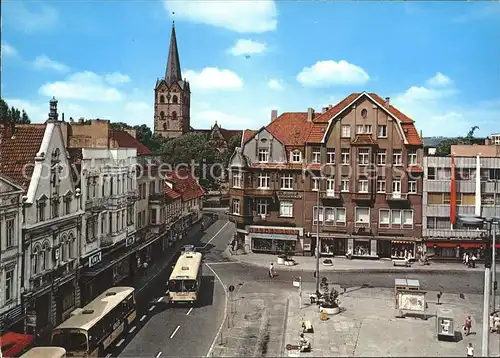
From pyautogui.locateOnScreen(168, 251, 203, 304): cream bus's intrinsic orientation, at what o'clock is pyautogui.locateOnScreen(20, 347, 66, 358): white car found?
pyautogui.locateOnScreen(20, 347, 66, 358): white car is roughly at 1 o'clock from pyautogui.locateOnScreen(168, 251, 203, 304): cream bus.

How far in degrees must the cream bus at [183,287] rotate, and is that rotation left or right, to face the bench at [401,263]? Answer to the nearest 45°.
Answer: approximately 135° to its left

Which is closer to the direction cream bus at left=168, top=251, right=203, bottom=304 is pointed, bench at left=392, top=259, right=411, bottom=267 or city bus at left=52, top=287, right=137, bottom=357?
the city bus

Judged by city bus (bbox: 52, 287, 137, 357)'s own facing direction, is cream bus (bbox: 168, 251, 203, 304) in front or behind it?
behind

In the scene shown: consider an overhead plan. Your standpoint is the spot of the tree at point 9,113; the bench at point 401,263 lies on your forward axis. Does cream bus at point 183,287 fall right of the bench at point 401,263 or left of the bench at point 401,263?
right

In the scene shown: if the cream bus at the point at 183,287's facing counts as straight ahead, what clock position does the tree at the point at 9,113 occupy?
The tree is roughly at 4 o'clock from the cream bus.

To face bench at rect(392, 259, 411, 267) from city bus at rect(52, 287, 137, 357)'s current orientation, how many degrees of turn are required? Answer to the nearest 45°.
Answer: approximately 180°

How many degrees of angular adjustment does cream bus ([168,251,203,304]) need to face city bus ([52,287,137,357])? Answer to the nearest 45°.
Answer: approximately 45° to its right

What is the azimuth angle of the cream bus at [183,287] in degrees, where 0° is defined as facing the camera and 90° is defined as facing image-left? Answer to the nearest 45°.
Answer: approximately 0°
